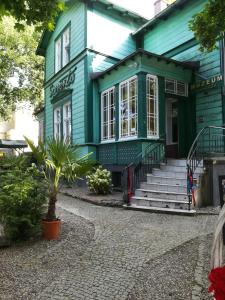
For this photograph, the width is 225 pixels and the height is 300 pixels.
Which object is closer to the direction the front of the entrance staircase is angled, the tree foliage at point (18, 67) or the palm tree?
the palm tree

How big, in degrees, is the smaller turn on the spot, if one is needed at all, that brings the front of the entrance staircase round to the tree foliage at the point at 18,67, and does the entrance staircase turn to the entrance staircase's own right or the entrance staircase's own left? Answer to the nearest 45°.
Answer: approximately 135° to the entrance staircase's own right

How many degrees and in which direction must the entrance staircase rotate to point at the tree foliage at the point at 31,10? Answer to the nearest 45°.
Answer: approximately 45° to its right

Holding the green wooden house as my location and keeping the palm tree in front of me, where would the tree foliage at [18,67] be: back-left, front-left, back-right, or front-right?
back-right

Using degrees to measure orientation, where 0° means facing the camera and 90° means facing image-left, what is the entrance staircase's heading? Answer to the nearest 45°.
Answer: approximately 0°

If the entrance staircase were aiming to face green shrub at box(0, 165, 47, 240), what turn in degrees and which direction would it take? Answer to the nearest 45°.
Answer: approximately 45° to its right
